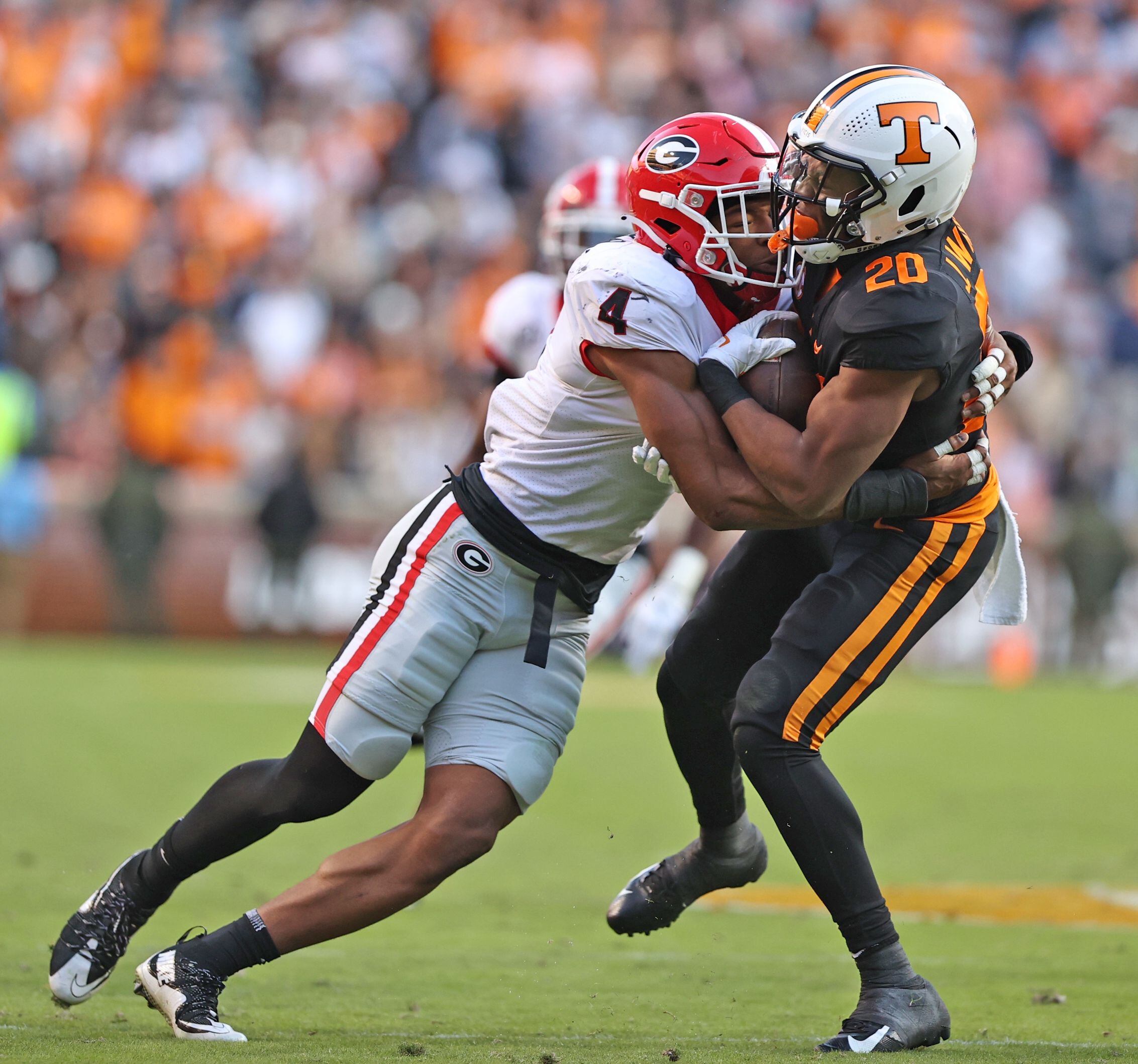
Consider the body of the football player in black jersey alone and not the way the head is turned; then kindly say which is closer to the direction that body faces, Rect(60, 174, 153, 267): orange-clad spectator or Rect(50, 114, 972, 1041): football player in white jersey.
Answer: the football player in white jersey

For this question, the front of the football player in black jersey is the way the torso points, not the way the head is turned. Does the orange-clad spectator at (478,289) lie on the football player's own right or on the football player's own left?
on the football player's own right

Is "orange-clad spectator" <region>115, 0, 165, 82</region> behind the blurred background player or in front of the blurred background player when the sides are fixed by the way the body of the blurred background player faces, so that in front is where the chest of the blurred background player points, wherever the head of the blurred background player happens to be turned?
behind

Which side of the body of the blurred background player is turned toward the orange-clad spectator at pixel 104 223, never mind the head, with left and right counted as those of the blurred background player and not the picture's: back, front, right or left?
back

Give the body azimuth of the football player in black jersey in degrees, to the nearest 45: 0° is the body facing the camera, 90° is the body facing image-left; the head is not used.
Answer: approximately 90°

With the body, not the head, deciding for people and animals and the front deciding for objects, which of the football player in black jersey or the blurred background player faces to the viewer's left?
the football player in black jersey
